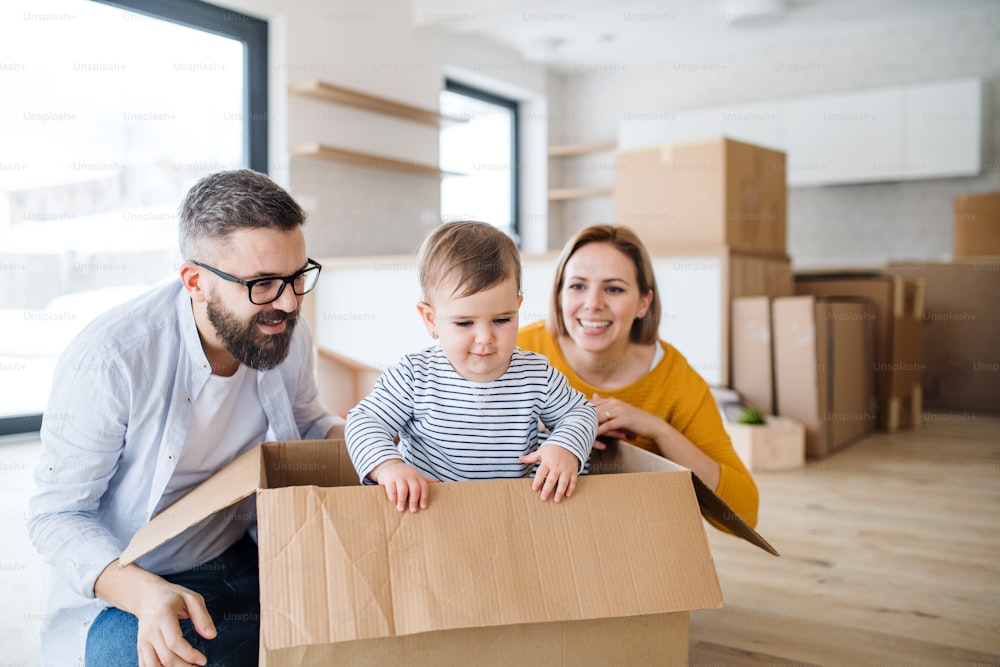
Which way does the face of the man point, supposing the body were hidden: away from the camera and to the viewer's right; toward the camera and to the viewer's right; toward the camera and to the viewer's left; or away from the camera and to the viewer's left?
toward the camera and to the viewer's right

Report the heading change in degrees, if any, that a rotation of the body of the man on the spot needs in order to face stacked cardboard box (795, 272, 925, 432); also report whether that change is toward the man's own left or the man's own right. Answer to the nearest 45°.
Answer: approximately 90° to the man's own left

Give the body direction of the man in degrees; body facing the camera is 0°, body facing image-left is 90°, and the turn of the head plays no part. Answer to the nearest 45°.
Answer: approximately 315°

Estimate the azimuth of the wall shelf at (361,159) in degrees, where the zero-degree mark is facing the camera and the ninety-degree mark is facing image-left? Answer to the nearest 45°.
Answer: approximately 315°

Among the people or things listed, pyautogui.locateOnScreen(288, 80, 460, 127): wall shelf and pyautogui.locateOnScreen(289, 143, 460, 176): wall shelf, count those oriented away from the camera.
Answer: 0

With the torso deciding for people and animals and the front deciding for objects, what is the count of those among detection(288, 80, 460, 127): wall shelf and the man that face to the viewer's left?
0

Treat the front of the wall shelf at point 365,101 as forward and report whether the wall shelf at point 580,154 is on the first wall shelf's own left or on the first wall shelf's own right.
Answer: on the first wall shelf's own left

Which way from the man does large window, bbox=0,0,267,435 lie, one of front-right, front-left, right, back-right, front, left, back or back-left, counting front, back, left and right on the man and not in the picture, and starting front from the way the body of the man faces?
back-left
